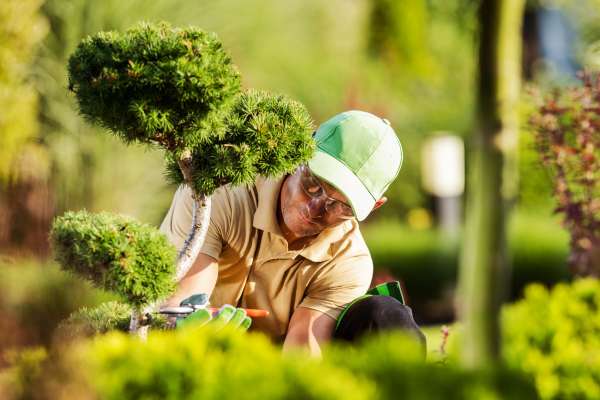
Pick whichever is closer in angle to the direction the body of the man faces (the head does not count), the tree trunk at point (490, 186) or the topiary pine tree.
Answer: the topiary pine tree

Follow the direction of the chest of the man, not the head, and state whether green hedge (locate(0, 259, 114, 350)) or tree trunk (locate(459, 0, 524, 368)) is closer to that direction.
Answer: the green hedge

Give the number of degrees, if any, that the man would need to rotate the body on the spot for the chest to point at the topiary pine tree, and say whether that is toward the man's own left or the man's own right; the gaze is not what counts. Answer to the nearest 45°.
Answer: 0° — they already face it

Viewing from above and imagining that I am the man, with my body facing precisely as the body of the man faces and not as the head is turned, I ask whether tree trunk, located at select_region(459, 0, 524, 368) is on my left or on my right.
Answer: on my left

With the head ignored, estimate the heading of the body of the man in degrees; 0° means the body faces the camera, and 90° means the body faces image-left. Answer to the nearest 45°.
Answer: approximately 45°

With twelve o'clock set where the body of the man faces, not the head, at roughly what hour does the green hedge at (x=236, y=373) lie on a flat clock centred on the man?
The green hedge is roughly at 11 o'clock from the man.

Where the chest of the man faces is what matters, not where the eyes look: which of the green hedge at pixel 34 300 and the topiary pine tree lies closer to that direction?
the topiary pine tree
